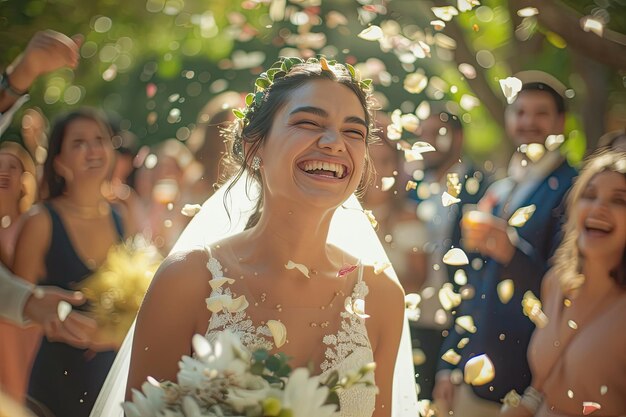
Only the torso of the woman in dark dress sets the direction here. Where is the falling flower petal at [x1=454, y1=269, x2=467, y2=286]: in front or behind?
in front

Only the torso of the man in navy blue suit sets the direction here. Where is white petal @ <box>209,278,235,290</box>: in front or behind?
in front

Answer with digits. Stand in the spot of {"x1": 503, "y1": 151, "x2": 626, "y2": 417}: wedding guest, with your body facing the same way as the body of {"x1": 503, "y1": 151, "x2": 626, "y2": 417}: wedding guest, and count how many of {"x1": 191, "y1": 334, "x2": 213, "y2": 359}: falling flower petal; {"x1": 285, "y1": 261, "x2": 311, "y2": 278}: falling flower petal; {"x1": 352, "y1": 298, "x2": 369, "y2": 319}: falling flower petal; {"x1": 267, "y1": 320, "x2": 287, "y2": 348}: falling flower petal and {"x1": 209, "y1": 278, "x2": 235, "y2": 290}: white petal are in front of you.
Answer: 5

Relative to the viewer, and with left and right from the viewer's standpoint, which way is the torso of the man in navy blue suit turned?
facing the viewer and to the left of the viewer

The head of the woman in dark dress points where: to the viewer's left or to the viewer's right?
to the viewer's right

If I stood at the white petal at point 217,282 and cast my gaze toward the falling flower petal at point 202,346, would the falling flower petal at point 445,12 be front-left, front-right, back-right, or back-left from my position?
back-left

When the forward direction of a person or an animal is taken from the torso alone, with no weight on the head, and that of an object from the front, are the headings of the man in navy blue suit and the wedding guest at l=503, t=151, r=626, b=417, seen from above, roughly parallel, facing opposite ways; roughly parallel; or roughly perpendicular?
roughly parallel

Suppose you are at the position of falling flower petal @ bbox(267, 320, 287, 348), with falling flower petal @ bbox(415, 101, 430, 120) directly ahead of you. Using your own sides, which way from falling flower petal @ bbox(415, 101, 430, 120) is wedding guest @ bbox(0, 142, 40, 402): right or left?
left

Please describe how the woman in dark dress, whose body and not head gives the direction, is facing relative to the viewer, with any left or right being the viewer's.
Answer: facing the viewer and to the right of the viewer

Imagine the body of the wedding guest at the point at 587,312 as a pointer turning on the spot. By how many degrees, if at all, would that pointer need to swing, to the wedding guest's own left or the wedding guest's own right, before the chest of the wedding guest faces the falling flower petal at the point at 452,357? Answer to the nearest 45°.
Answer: approximately 45° to the wedding guest's own right

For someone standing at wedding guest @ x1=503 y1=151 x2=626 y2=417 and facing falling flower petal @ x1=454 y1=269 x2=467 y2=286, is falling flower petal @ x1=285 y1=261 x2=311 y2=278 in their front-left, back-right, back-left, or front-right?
front-left
